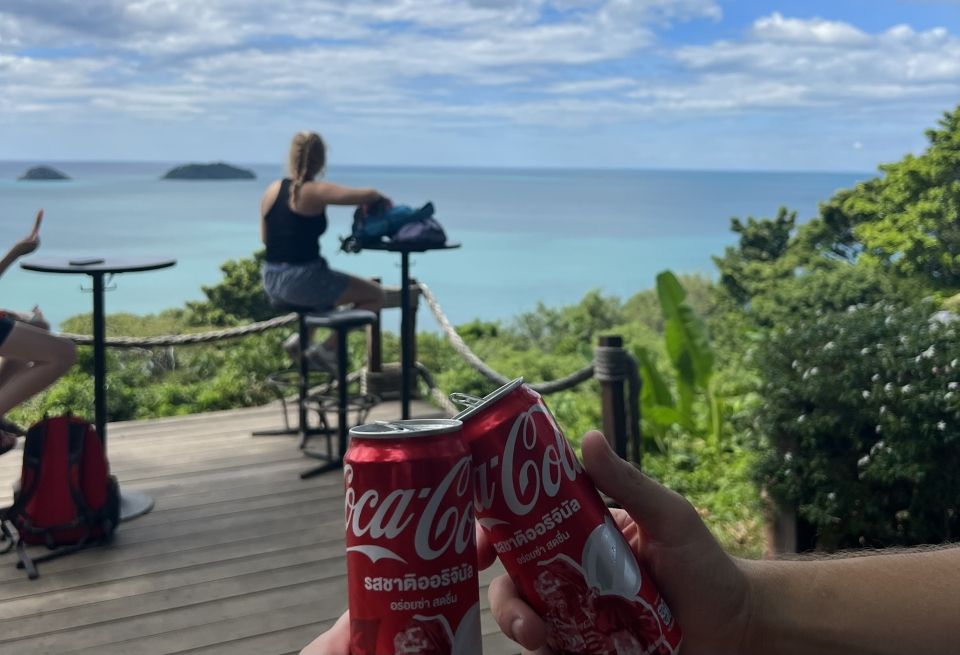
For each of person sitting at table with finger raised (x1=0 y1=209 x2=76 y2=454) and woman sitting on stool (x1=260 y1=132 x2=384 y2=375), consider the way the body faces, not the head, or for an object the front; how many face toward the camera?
0

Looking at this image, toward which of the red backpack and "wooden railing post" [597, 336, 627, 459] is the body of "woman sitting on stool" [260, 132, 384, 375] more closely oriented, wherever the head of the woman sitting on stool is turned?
the wooden railing post

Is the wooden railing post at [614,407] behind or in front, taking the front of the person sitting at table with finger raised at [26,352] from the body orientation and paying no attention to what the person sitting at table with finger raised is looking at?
in front

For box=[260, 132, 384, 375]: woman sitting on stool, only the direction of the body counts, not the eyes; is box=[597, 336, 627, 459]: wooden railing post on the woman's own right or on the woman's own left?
on the woman's own right

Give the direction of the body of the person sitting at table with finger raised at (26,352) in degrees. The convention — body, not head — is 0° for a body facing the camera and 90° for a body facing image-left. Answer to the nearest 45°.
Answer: approximately 270°

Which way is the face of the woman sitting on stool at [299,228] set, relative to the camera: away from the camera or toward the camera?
away from the camera

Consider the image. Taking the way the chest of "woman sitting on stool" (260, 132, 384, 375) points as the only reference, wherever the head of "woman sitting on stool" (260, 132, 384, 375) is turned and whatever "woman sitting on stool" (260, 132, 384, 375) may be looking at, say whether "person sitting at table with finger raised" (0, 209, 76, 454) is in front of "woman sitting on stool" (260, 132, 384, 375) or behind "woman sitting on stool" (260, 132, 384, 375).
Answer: behind

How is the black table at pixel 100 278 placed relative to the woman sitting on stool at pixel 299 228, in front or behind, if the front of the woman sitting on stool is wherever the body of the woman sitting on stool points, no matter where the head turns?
behind

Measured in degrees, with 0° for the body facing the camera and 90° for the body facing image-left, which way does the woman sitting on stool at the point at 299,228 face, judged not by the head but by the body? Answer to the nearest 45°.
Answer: approximately 225°

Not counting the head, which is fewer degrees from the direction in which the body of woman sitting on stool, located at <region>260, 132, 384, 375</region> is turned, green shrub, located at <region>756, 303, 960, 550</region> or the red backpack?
the green shrub
